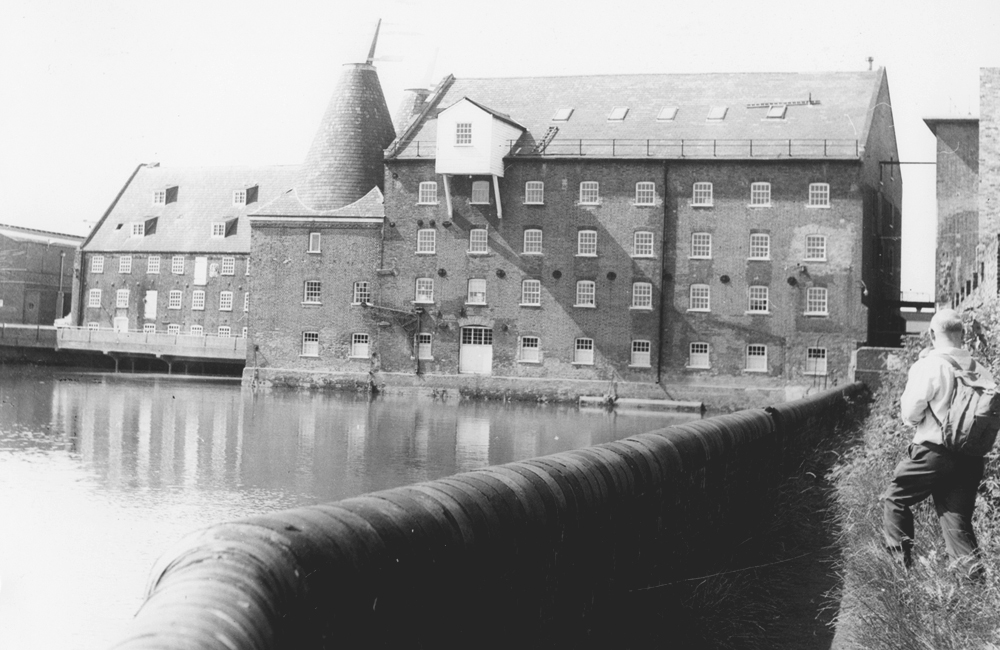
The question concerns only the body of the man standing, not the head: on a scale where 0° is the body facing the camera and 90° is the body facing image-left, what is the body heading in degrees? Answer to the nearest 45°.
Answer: approximately 135°
